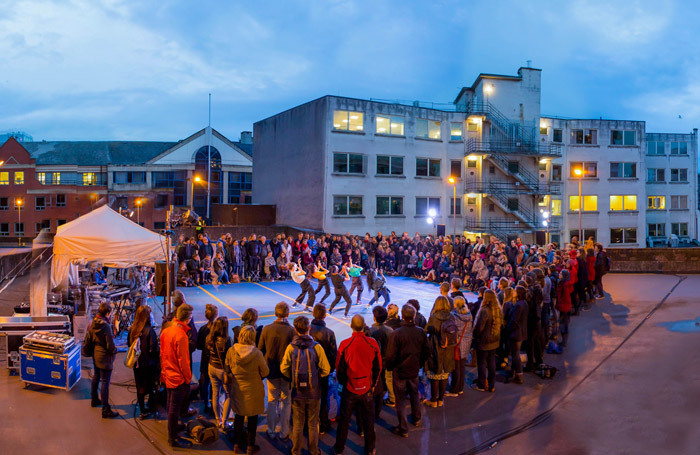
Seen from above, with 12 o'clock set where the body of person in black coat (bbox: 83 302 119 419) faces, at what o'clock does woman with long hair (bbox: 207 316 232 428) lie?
The woman with long hair is roughly at 3 o'clock from the person in black coat.

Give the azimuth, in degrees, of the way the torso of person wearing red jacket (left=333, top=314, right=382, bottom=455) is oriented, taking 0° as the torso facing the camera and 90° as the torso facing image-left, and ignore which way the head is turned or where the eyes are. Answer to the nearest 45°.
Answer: approximately 180°

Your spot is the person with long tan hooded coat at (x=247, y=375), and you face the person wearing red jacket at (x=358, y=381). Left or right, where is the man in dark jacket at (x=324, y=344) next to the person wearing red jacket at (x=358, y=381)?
left

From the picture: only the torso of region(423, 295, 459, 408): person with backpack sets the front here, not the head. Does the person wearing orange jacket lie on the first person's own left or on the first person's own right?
on the first person's own left

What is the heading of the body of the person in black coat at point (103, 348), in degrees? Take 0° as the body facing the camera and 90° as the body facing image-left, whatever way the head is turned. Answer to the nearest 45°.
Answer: approximately 225°

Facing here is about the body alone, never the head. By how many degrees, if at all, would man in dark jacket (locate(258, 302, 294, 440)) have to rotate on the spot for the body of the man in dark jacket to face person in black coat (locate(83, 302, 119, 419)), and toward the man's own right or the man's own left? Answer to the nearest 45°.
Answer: approximately 90° to the man's own left

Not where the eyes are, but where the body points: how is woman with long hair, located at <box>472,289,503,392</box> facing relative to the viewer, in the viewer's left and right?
facing away from the viewer and to the left of the viewer

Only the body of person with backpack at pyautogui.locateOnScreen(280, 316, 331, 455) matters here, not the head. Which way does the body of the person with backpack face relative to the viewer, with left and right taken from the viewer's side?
facing away from the viewer

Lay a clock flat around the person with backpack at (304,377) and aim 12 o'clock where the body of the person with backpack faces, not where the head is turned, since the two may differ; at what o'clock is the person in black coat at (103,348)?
The person in black coat is roughly at 10 o'clock from the person with backpack.

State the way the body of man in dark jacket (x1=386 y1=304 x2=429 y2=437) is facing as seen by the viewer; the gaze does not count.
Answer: away from the camera

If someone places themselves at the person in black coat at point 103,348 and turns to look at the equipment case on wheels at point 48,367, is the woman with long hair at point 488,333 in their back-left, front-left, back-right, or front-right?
back-right

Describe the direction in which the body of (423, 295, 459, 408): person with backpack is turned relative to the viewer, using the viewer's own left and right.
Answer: facing away from the viewer and to the left of the viewer

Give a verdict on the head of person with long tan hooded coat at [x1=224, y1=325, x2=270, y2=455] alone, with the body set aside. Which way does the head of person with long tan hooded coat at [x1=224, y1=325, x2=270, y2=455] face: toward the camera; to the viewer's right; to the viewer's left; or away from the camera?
away from the camera

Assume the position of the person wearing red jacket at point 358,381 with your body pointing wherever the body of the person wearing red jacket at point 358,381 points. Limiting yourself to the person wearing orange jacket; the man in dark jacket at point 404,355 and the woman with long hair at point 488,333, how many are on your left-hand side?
1

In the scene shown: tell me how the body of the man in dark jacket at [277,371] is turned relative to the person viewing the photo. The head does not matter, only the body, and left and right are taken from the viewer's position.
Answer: facing away from the viewer
